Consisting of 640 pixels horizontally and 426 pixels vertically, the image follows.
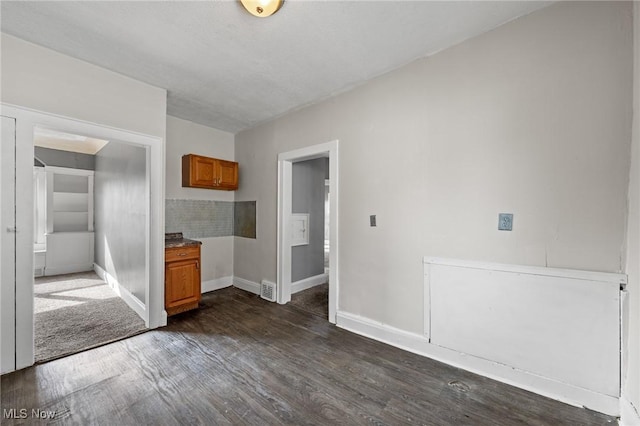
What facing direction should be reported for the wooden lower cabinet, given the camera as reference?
facing the viewer and to the right of the viewer
